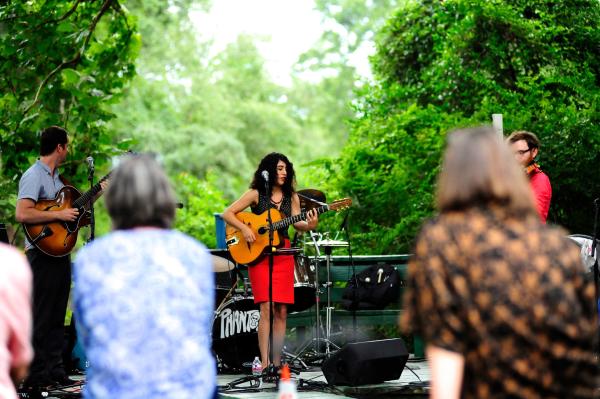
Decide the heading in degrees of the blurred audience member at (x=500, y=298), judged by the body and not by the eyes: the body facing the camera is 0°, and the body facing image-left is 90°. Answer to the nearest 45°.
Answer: approximately 180°

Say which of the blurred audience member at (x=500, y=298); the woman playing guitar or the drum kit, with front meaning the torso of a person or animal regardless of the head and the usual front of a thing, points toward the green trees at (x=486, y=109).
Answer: the blurred audience member

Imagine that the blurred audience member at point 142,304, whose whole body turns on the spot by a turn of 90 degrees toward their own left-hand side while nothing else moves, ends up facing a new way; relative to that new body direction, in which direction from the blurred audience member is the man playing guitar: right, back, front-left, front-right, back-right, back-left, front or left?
right

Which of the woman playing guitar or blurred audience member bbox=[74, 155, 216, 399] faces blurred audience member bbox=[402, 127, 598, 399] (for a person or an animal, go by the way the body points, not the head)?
the woman playing guitar

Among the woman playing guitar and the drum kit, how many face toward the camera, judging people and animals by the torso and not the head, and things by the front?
2

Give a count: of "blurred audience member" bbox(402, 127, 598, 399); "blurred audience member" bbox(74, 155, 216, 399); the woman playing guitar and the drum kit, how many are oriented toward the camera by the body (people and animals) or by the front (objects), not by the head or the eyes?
2

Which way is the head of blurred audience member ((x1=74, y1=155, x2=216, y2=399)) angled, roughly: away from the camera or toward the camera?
away from the camera

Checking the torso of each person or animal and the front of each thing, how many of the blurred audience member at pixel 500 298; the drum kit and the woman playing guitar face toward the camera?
2

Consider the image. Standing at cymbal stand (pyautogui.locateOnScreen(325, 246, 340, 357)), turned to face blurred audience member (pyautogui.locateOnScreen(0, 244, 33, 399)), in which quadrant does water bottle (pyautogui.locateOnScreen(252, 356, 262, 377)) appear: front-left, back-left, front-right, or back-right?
front-right

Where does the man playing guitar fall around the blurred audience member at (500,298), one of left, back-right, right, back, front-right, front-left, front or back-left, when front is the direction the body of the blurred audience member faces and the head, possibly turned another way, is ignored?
front-left

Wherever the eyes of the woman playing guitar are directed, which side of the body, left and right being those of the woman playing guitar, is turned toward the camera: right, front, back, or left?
front

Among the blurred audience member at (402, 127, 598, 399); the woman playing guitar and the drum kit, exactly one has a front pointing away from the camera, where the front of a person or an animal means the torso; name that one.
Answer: the blurred audience member

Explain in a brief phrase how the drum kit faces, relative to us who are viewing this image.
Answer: facing the viewer

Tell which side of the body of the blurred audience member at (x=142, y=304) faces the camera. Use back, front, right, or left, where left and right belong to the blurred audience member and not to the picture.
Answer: back

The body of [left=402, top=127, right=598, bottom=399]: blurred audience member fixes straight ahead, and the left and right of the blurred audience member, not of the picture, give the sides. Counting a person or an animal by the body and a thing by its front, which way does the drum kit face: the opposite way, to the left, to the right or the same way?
the opposite way

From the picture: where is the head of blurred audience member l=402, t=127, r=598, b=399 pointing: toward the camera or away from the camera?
away from the camera

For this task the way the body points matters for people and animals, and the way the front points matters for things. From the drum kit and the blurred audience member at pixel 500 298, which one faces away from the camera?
the blurred audience member
